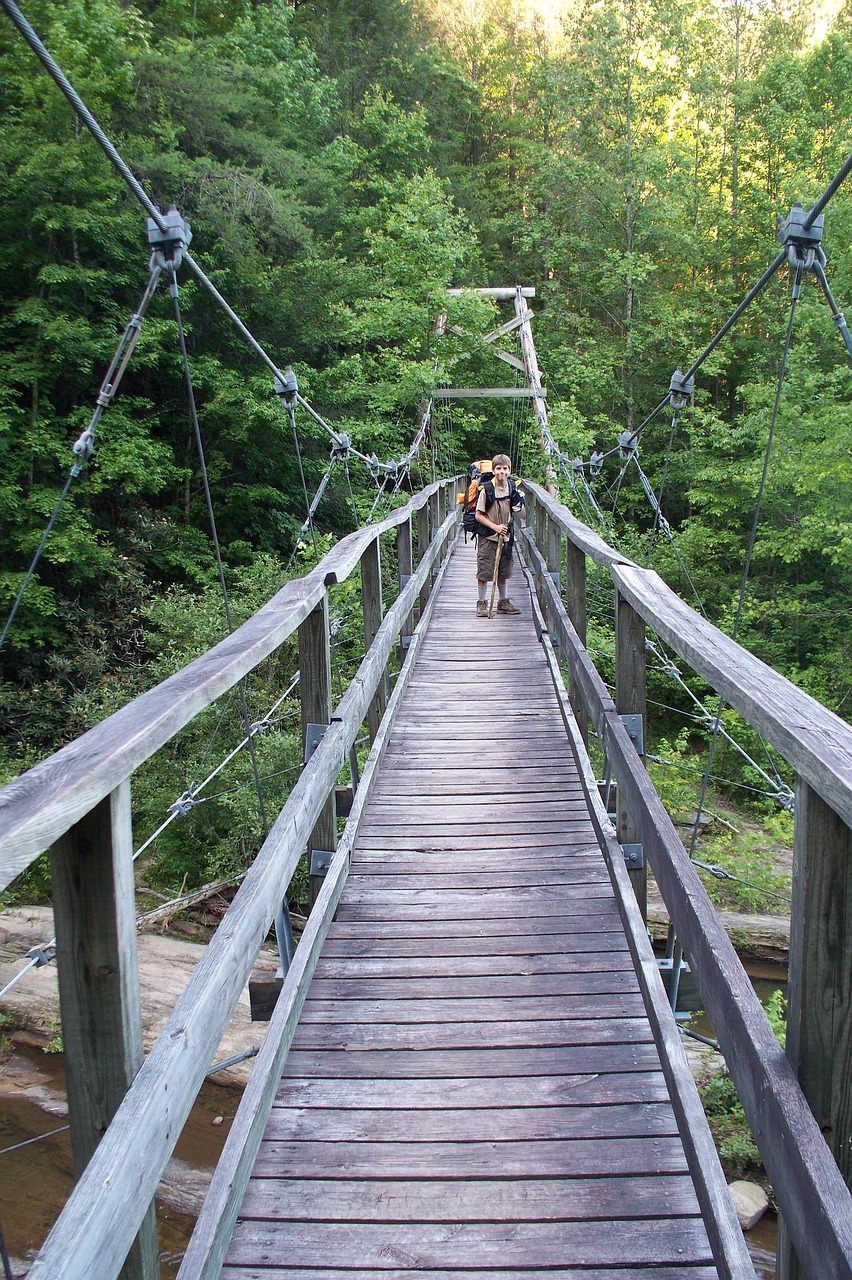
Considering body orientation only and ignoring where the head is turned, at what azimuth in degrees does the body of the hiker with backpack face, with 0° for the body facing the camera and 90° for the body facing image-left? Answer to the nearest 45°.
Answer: approximately 315°
